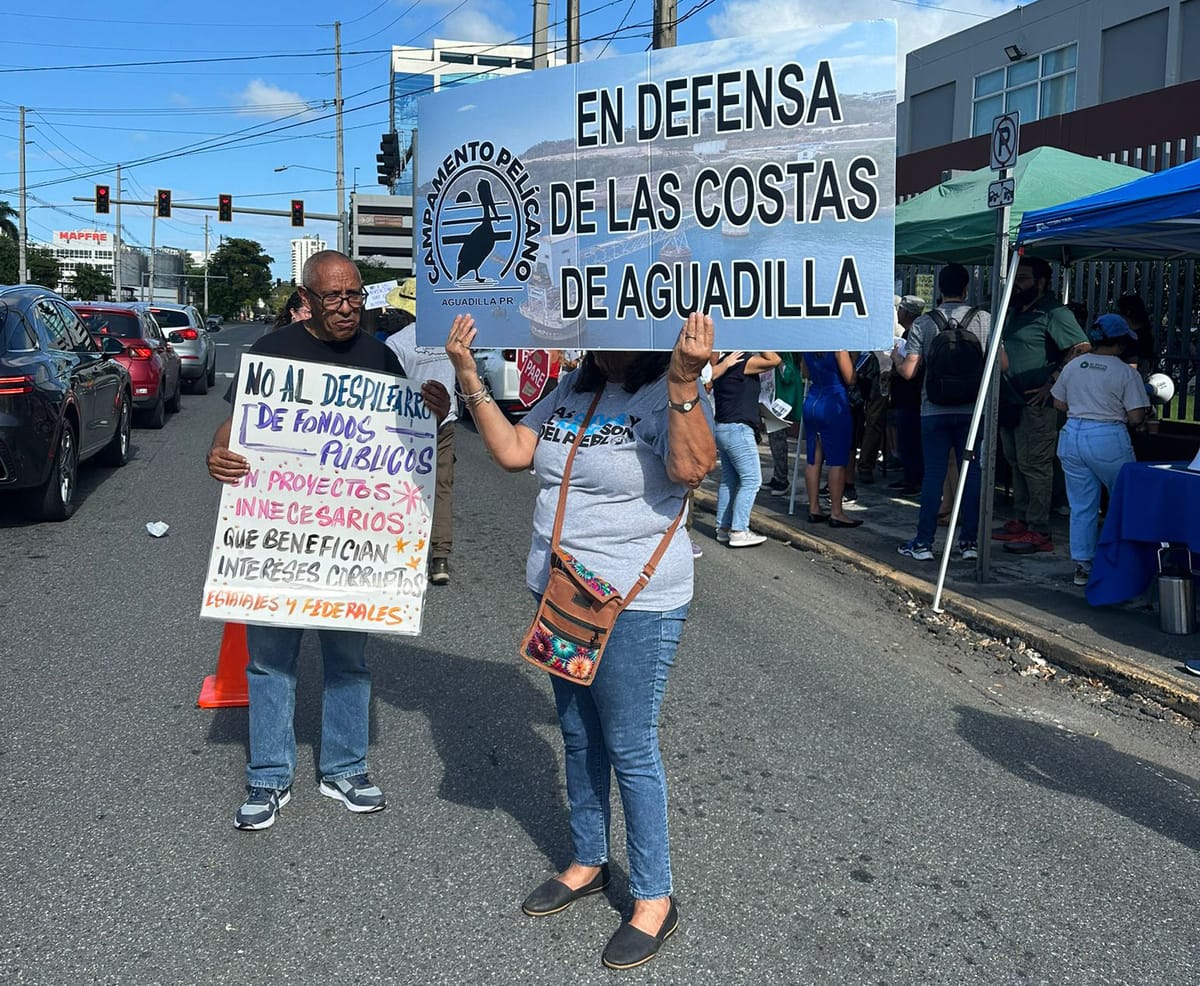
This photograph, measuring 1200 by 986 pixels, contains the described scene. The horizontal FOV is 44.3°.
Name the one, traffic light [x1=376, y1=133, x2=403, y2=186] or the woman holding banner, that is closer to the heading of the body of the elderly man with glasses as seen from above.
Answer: the woman holding banner

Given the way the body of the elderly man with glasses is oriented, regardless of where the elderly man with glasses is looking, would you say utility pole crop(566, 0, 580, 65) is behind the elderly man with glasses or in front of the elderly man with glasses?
behind

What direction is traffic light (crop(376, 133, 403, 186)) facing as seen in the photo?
to the viewer's left

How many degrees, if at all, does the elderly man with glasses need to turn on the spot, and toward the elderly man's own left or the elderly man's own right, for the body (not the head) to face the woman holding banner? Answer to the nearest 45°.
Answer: approximately 45° to the elderly man's own left

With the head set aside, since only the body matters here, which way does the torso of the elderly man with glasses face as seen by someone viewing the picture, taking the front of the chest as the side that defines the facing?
toward the camera

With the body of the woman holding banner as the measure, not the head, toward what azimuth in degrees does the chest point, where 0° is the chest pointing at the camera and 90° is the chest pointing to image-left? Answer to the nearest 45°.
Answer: approximately 45°

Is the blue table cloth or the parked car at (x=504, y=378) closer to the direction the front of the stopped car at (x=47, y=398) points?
the parked car

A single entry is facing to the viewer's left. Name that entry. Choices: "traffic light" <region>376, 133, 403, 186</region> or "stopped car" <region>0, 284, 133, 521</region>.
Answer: the traffic light

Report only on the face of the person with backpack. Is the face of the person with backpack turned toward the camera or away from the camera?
away from the camera

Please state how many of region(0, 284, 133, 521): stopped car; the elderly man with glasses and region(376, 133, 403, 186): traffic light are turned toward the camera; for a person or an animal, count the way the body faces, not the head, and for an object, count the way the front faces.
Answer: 1

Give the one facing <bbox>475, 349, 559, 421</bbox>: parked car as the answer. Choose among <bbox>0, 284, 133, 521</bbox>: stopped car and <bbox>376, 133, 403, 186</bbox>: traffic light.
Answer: <bbox>0, 284, 133, 521</bbox>: stopped car

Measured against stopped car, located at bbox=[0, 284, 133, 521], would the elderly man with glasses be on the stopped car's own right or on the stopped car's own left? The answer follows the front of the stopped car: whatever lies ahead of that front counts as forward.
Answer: on the stopped car's own right

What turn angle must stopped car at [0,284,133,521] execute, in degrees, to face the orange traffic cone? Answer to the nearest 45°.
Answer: approximately 135° to its right

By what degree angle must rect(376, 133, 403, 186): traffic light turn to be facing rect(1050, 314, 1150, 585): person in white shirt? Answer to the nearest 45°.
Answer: approximately 90° to its left

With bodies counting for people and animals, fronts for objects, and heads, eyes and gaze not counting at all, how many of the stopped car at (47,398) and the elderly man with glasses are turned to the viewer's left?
0

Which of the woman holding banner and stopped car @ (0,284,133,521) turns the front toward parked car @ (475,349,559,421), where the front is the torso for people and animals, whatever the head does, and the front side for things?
stopped car @ (0,284,133,521)
